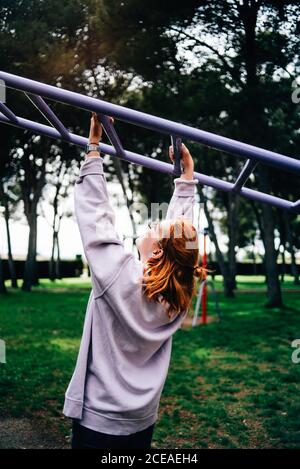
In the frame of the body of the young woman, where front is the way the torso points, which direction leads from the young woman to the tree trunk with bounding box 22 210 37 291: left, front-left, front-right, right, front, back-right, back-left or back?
front-right

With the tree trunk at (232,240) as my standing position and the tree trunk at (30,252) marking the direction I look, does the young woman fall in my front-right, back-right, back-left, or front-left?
front-left

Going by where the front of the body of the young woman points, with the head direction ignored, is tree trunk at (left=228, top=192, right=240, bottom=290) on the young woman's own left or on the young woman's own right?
on the young woman's own right

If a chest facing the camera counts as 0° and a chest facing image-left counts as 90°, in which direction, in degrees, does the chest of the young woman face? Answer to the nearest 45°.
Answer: approximately 135°

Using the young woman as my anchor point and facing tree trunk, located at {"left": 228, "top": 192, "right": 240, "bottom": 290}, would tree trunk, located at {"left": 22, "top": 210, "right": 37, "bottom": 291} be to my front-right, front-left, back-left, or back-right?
front-left
